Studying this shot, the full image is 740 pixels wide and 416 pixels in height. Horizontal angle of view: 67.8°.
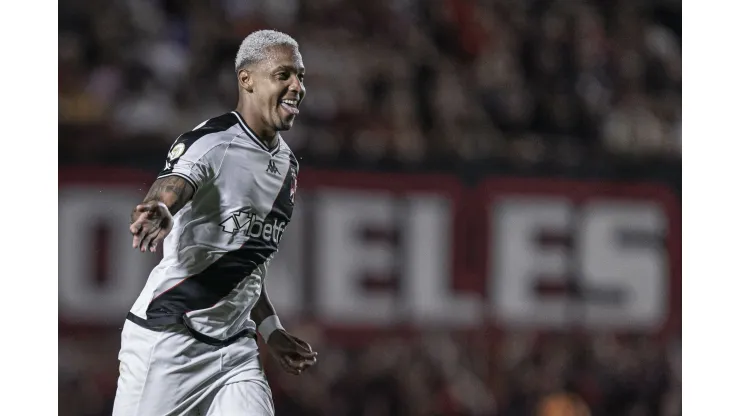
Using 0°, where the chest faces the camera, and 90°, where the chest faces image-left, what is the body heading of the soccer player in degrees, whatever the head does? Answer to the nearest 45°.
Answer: approximately 315°

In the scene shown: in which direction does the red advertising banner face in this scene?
toward the camera

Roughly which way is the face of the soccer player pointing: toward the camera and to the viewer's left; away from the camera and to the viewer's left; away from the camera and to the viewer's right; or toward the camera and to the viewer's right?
toward the camera and to the viewer's right
